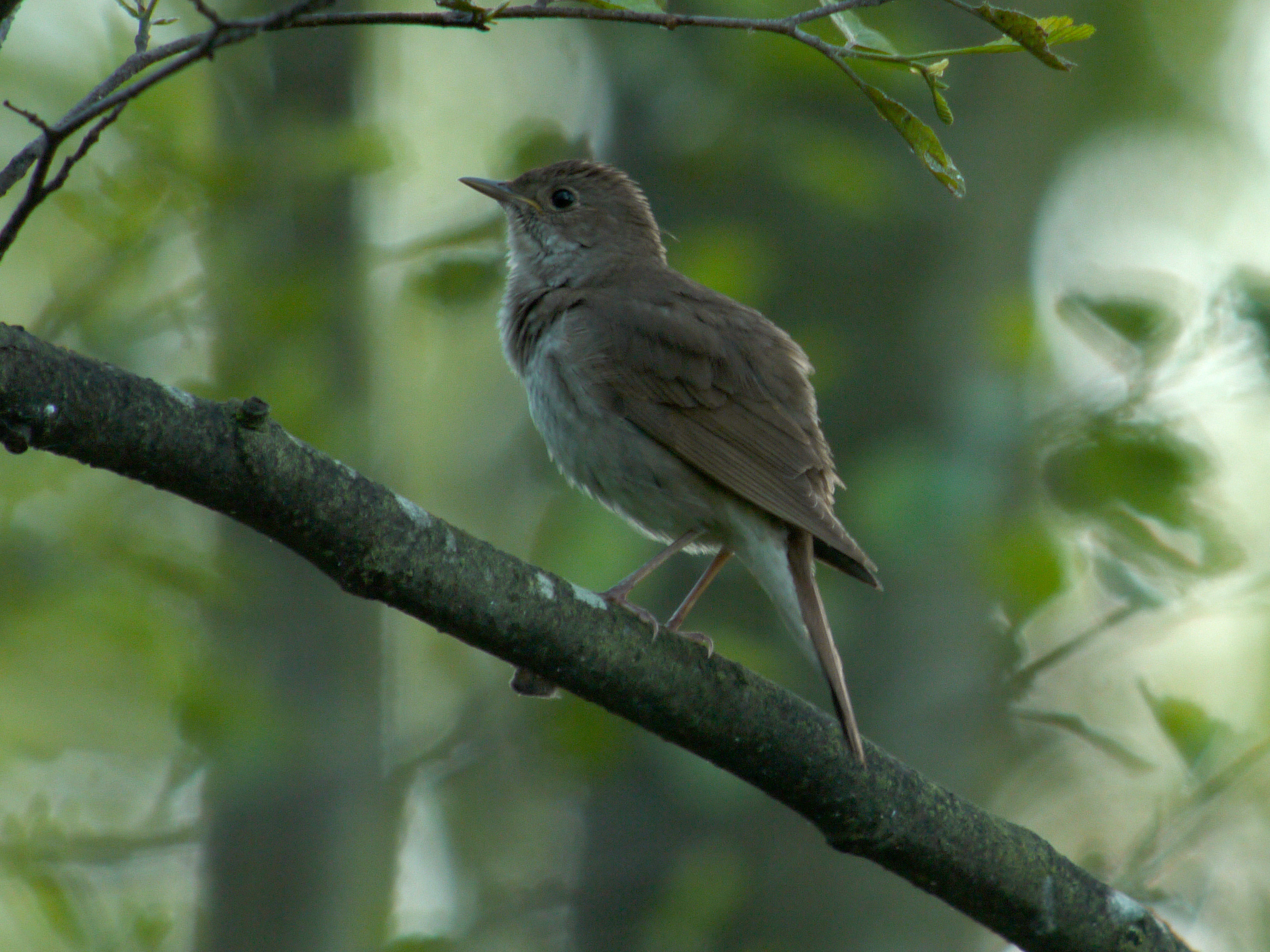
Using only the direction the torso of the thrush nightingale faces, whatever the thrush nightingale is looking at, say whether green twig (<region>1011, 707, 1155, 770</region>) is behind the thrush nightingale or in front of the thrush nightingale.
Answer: behind

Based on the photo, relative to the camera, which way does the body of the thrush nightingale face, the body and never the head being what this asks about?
to the viewer's left

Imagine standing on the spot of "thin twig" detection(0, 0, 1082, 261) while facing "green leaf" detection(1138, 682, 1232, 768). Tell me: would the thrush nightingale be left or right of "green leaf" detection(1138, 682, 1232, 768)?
right
